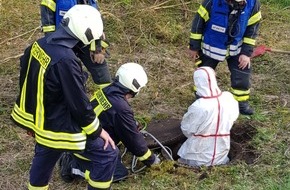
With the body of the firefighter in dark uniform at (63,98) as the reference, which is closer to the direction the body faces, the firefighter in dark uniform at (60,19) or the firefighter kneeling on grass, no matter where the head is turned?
the firefighter kneeling on grass

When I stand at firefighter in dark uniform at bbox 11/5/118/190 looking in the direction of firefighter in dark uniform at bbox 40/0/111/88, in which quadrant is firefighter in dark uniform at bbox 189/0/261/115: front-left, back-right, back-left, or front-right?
front-right

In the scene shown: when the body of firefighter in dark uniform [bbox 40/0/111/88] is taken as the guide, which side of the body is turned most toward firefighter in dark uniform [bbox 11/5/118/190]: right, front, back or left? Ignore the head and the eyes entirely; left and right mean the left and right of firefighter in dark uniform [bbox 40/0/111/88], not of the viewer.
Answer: front

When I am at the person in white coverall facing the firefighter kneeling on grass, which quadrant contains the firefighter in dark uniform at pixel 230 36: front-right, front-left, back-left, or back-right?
back-right

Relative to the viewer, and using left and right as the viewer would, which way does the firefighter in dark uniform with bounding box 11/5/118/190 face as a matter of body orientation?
facing away from the viewer and to the right of the viewer

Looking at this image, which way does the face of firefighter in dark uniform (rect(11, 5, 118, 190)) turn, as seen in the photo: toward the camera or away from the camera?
away from the camera

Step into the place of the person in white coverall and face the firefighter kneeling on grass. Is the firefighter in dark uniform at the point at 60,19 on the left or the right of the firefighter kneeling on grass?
right

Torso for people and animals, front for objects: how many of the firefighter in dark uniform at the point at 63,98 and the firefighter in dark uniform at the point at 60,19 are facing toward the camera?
1

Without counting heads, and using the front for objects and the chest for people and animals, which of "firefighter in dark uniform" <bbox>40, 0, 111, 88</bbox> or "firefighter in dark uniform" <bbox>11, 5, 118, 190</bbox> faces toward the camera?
"firefighter in dark uniform" <bbox>40, 0, 111, 88</bbox>

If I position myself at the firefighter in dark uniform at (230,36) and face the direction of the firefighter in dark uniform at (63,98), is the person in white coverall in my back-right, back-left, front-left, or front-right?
front-left

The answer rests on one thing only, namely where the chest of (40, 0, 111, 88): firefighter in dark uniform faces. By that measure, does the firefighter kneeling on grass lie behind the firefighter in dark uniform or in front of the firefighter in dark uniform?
in front

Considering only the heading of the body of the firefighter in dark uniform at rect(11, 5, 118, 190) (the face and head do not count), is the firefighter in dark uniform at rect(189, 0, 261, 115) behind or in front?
in front

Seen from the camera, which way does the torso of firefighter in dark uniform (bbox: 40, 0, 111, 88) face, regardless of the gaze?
toward the camera

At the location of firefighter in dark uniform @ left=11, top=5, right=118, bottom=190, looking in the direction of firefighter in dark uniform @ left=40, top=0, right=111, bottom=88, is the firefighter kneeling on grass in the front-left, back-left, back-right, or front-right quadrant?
front-right

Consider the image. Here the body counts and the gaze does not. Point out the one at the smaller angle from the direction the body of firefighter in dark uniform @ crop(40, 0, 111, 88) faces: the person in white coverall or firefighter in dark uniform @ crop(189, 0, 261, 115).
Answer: the person in white coverall
